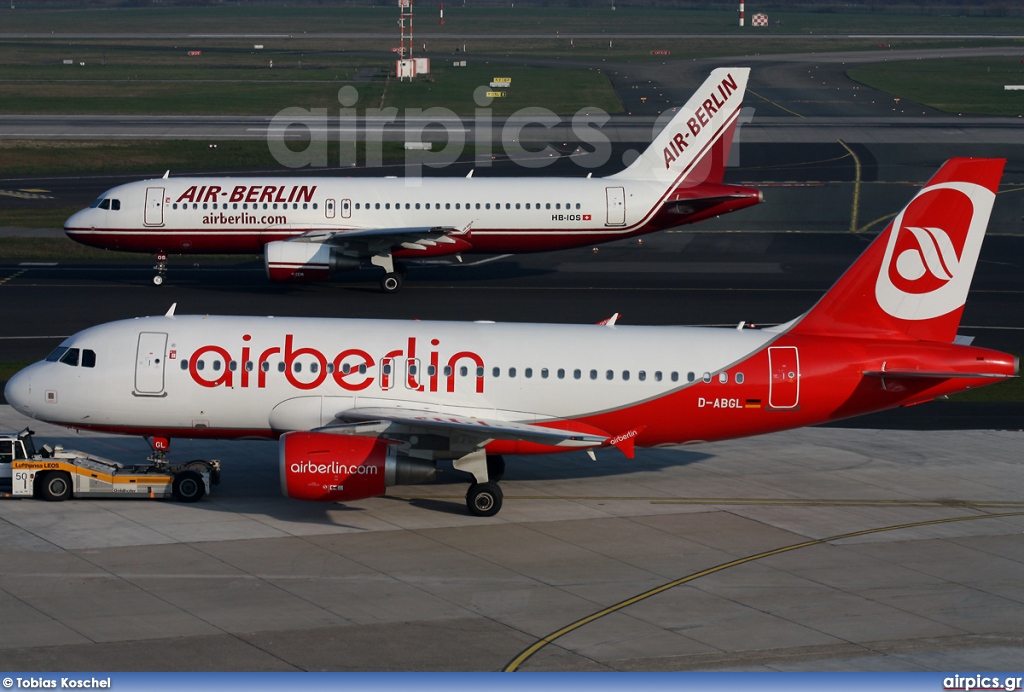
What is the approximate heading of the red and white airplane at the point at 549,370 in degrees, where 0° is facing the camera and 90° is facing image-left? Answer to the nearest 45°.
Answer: approximately 90°
